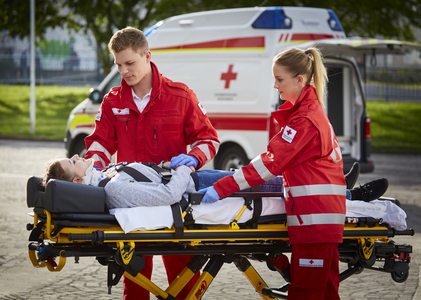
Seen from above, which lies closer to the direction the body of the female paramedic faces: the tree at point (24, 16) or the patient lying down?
the patient lying down

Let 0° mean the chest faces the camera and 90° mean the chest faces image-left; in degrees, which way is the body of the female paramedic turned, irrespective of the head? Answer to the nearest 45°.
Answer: approximately 90°

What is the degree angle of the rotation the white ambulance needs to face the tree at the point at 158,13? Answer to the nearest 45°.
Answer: approximately 45° to its right

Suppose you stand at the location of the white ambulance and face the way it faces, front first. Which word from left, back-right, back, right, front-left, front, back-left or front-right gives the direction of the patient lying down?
back-left

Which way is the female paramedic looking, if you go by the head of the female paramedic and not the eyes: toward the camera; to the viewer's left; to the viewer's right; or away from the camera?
to the viewer's left

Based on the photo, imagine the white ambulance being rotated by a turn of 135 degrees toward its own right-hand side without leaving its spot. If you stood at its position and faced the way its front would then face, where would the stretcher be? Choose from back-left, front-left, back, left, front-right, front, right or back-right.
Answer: right

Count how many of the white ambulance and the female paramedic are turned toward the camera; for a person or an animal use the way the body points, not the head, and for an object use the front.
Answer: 0

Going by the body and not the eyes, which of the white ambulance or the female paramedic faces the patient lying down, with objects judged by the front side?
the female paramedic

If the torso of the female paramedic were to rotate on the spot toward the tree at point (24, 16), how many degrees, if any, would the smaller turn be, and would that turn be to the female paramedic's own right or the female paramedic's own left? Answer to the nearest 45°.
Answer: approximately 45° to the female paramedic's own right

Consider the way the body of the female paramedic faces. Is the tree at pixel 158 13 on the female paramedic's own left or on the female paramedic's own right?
on the female paramedic's own right

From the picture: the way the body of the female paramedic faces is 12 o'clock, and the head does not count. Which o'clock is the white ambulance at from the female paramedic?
The white ambulance is roughly at 3 o'clock from the female paramedic.

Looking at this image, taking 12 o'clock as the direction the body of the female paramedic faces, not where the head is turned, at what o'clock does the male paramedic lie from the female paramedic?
The male paramedic is roughly at 1 o'clock from the female paramedic.
